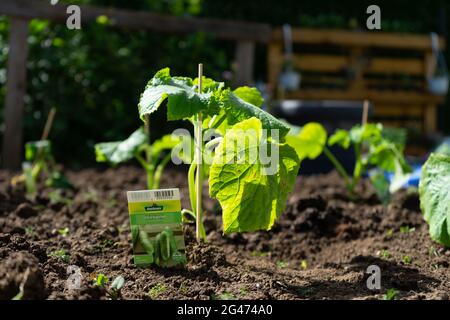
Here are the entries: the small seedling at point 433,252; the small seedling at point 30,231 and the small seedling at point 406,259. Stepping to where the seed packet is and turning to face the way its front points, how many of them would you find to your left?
2

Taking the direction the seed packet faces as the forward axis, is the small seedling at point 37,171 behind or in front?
behind

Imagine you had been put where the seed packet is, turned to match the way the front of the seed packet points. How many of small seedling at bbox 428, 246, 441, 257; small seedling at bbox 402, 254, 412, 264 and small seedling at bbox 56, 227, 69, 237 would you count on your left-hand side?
2

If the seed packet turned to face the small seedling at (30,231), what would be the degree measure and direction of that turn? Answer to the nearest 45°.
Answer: approximately 135° to its right

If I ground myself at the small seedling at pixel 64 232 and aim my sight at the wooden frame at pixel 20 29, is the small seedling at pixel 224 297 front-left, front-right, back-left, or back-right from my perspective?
back-right

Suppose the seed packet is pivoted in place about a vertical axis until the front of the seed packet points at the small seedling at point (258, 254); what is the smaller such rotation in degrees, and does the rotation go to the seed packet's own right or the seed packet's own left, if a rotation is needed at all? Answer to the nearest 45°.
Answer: approximately 135° to the seed packet's own left

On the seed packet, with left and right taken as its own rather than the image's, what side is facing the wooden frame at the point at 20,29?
back

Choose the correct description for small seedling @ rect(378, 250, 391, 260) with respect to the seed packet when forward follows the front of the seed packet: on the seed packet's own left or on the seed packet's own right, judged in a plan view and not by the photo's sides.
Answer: on the seed packet's own left

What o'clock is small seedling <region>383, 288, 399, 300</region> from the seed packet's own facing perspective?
The small seedling is roughly at 10 o'clock from the seed packet.

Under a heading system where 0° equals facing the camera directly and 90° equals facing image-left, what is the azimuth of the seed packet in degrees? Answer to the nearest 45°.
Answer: approximately 0°

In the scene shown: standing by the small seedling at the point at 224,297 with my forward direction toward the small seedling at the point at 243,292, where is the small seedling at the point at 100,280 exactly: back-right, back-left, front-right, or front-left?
back-left

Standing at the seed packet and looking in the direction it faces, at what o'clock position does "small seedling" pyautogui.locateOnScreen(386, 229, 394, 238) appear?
The small seedling is roughly at 8 o'clock from the seed packet.

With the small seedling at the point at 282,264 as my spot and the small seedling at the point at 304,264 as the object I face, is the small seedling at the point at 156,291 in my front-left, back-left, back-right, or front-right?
back-right
